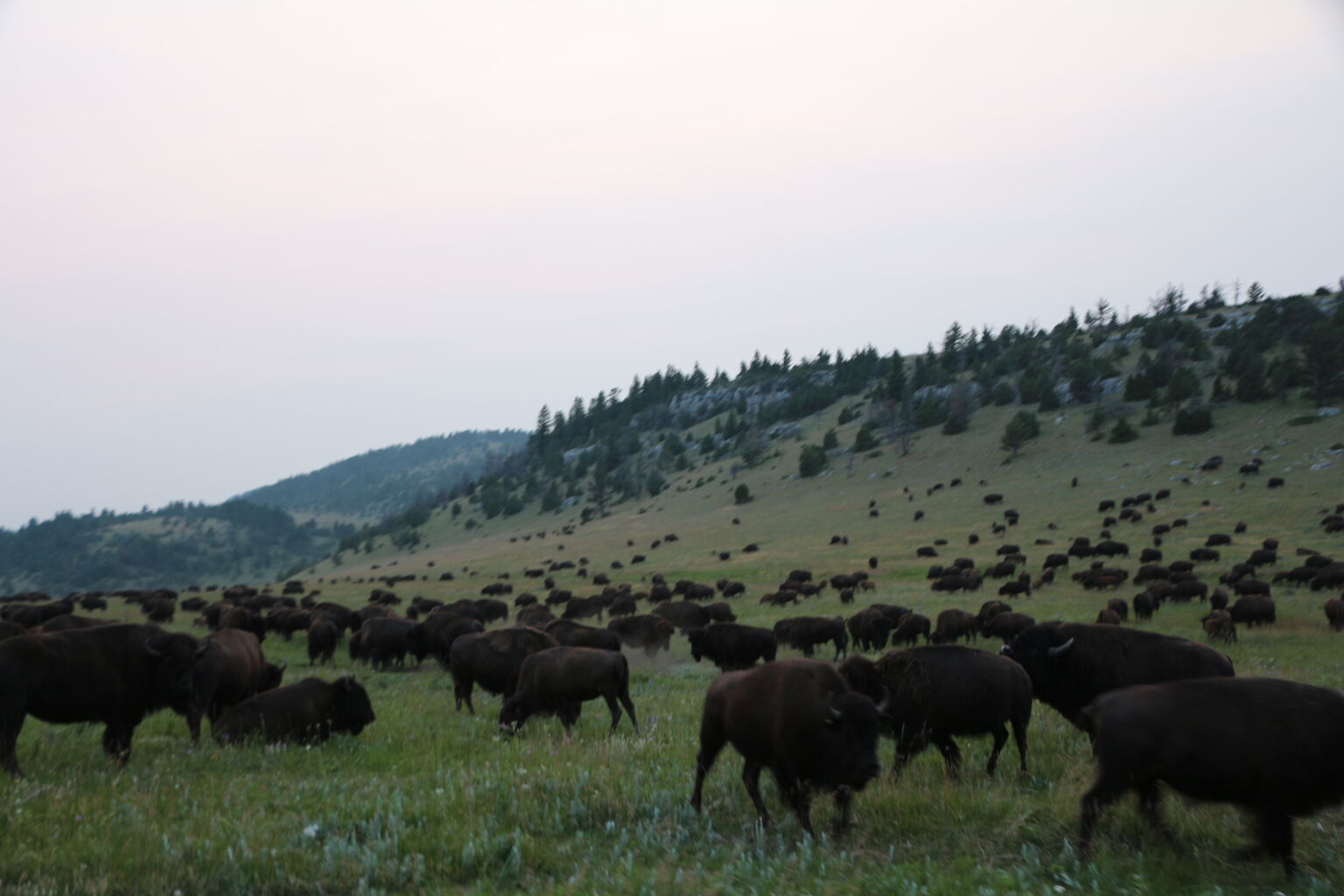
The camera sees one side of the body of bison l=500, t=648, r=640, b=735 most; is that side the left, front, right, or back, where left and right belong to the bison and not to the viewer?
left

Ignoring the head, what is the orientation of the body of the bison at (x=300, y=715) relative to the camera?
to the viewer's right

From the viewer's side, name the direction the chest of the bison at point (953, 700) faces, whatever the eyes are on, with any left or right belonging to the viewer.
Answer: facing to the left of the viewer

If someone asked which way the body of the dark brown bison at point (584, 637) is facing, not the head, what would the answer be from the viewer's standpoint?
to the viewer's left

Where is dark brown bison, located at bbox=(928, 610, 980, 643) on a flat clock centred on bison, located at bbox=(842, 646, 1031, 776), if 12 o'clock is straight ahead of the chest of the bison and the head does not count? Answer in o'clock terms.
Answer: The dark brown bison is roughly at 3 o'clock from the bison.

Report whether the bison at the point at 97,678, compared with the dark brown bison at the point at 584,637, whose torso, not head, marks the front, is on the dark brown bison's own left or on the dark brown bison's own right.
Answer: on the dark brown bison's own left

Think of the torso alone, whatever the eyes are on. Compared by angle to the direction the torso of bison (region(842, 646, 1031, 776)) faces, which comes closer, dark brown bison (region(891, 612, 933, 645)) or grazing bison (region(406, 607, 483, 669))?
the grazing bison

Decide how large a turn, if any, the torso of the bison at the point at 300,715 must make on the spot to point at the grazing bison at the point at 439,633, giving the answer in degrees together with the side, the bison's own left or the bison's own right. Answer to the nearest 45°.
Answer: approximately 90° to the bison's own left
